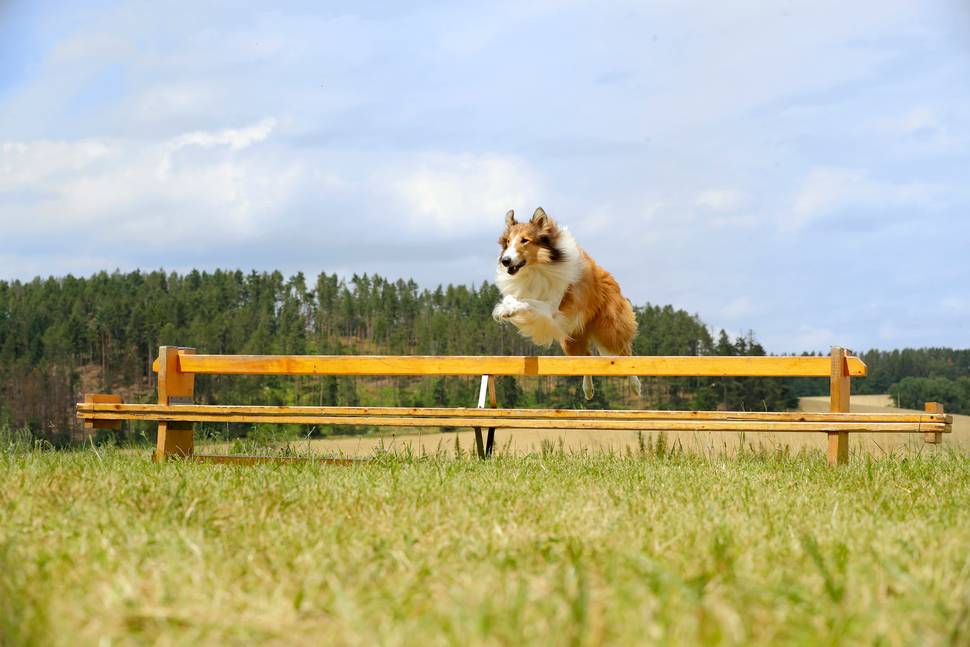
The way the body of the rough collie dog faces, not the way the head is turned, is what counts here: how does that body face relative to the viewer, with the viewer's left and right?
facing the viewer and to the left of the viewer
